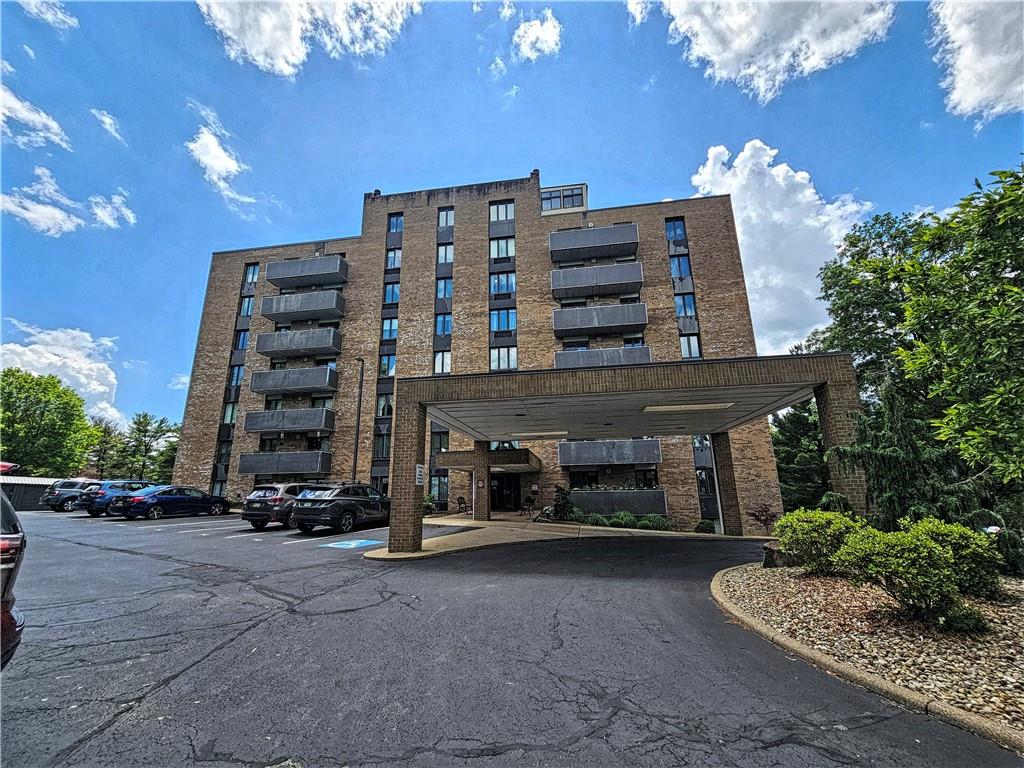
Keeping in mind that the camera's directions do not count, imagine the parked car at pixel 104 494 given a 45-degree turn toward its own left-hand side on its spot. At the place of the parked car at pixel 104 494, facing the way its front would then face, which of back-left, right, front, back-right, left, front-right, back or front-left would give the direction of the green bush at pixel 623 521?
back-right

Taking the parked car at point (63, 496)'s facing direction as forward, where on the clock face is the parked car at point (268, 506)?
the parked car at point (268, 506) is roughly at 4 o'clock from the parked car at point (63, 496).

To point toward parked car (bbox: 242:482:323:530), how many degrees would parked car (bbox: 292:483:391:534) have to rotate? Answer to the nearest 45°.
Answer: approximately 90° to its left

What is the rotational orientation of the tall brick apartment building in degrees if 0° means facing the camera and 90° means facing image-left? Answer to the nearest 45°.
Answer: approximately 0°

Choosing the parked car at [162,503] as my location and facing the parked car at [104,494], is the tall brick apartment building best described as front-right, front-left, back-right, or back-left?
back-right

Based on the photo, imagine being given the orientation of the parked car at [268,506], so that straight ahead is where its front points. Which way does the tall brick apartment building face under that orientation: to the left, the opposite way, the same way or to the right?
the opposite way

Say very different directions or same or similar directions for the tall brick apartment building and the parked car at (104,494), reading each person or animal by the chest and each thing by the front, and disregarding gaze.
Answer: very different directions
